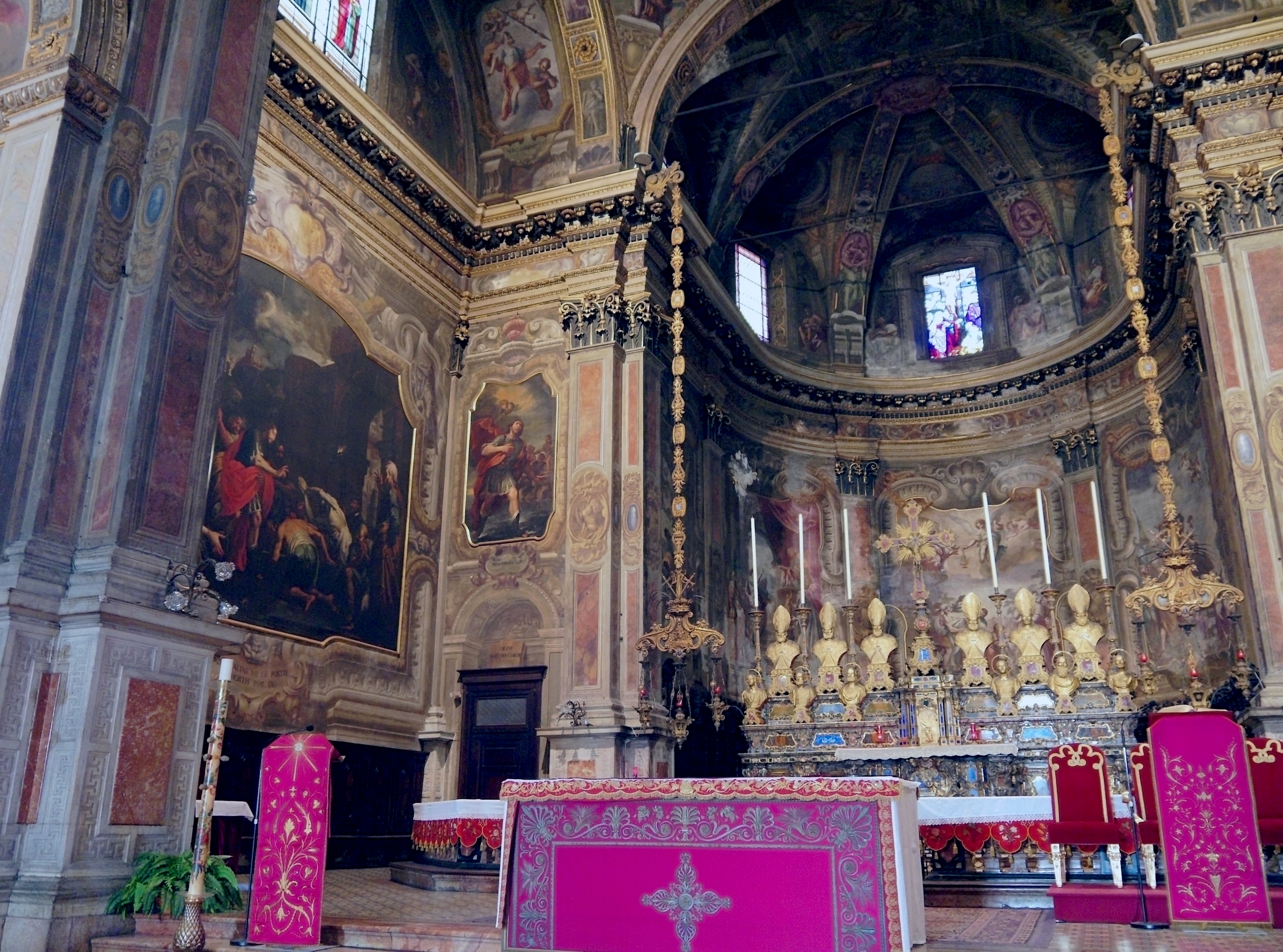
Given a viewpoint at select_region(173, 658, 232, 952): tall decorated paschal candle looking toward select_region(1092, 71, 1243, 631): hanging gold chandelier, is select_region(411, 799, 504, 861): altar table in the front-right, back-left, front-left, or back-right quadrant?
front-left

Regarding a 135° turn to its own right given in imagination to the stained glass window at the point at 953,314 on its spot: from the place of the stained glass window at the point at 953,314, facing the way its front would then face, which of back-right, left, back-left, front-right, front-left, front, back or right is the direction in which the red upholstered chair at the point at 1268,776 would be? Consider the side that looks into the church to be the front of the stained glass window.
back-left

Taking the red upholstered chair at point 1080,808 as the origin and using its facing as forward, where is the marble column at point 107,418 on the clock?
The marble column is roughly at 2 o'clock from the red upholstered chair.

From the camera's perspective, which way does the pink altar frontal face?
toward the camera

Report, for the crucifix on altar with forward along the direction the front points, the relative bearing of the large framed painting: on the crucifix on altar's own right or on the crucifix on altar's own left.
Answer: on the crucifix on altar's own right

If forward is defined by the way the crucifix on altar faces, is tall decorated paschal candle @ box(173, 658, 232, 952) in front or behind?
in front

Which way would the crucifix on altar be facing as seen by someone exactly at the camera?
facing the viewer

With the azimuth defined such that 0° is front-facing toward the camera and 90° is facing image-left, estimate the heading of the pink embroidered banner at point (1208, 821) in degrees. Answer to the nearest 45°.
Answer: approximately 0°

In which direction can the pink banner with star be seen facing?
toward the camera

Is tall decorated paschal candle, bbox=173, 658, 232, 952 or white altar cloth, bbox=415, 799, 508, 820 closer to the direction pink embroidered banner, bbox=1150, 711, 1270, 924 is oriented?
the tall decorated paschal candle

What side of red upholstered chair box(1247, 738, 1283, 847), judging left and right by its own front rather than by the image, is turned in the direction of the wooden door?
right

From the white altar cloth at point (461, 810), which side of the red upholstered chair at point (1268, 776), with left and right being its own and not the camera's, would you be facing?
right

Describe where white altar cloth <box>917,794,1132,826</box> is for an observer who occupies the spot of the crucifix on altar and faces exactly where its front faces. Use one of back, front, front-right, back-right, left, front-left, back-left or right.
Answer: front

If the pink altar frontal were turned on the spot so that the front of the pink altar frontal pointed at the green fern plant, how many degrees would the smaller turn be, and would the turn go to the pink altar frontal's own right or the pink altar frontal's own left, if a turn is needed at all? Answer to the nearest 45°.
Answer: approximately 90° to the pink altar frontal's own right
